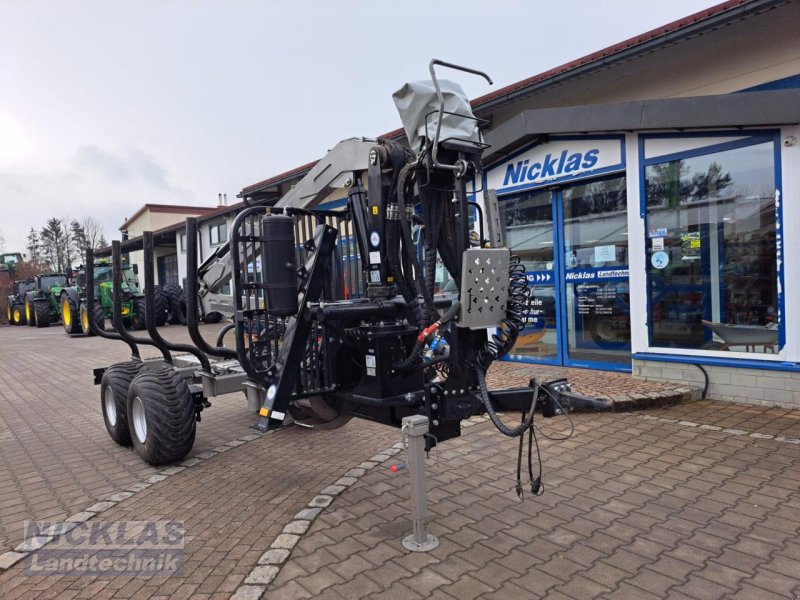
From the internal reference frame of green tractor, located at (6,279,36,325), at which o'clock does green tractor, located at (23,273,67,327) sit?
green tractor, located at (23,273,67,327) is roughly at 10 o'clock from green tractor, located at (6,279,36,325).

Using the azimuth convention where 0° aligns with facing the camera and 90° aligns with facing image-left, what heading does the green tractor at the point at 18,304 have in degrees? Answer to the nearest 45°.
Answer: approximately 45°

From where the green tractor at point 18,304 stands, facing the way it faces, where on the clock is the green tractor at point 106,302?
the green tractor at point 106,302 is roughly at 10 o'clock from the green tractor at point 18,304.

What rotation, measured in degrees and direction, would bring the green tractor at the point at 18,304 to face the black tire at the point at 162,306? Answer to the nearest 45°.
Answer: approximately 45° to its left
